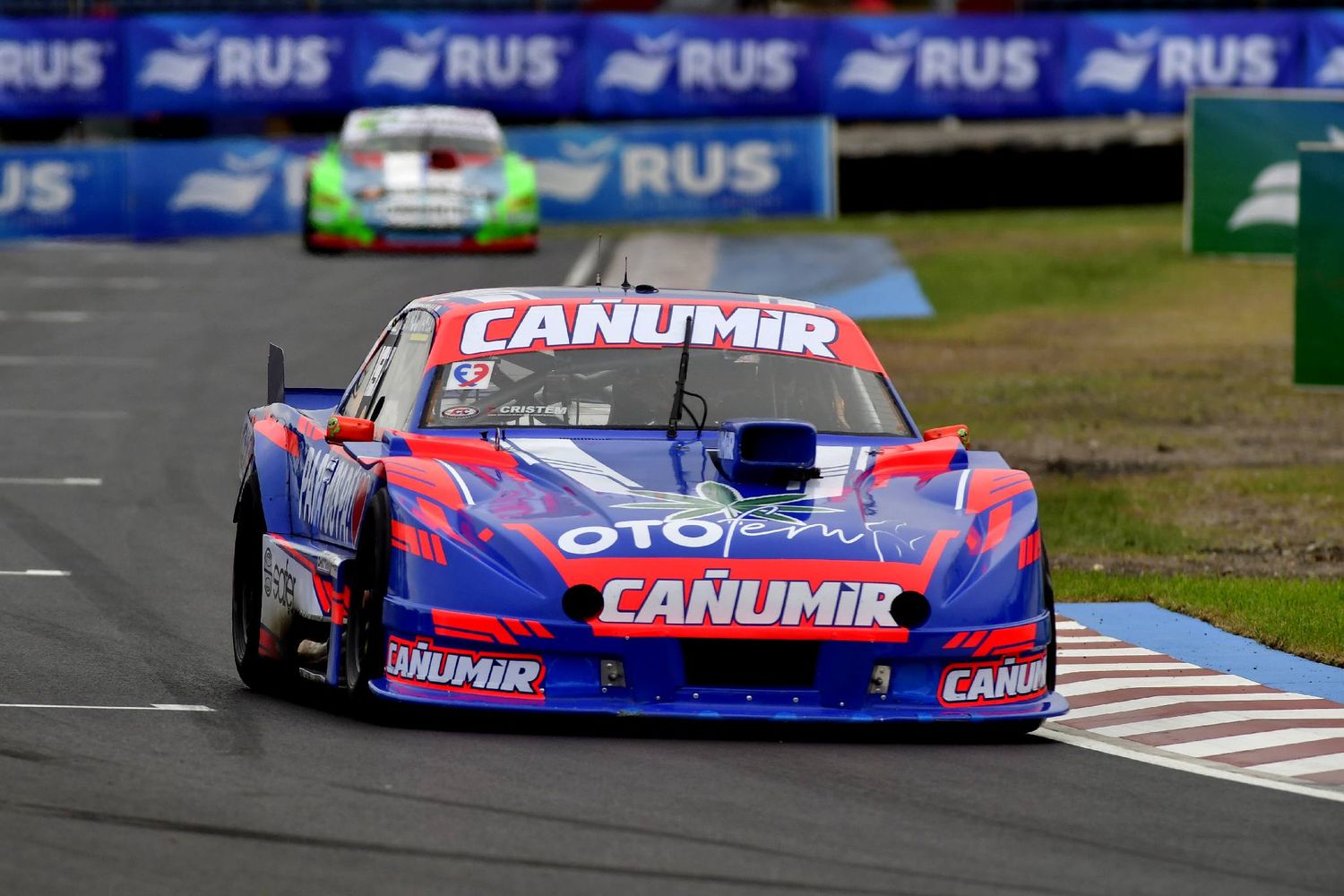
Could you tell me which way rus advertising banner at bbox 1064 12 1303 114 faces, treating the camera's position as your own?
facing the viewer

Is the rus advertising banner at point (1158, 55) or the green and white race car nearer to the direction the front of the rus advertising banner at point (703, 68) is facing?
the green and white race car

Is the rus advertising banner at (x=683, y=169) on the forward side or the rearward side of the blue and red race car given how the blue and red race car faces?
on the rearward side

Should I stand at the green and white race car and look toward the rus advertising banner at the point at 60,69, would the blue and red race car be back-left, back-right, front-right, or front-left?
back-left

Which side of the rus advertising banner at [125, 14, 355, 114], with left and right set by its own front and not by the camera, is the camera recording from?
front

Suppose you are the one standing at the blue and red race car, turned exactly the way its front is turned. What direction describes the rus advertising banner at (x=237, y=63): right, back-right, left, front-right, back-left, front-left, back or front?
back

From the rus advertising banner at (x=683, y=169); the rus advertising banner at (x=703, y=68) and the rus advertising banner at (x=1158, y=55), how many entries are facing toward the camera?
3

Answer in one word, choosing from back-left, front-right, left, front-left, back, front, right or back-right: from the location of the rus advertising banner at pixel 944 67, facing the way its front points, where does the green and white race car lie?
front-right

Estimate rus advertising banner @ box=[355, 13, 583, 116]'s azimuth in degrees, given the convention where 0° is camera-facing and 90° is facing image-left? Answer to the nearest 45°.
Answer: approximately 0°

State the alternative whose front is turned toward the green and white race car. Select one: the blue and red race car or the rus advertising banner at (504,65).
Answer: the rus advertising banner

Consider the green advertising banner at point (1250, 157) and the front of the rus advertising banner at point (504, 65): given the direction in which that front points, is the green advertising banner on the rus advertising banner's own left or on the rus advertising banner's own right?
on the rus advertising banner's own left

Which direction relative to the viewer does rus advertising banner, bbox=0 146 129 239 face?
toward the camera

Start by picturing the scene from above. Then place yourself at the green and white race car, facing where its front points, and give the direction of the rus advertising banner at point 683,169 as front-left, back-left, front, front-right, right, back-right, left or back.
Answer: back-left
